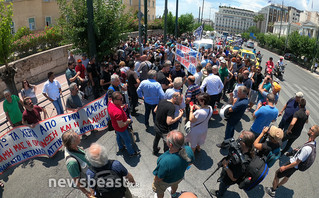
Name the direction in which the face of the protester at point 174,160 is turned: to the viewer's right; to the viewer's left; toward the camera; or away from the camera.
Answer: away from the camera

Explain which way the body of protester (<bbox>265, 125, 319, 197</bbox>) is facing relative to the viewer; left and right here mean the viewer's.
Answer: facing to the left of the viewer

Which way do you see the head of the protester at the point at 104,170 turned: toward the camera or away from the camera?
away from the camera

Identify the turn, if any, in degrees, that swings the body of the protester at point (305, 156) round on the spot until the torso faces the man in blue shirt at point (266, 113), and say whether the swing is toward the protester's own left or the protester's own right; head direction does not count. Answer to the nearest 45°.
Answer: approximately 45° to the protester's own right

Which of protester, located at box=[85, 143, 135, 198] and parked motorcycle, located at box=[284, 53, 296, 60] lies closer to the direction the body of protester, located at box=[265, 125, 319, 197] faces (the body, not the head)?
the protester

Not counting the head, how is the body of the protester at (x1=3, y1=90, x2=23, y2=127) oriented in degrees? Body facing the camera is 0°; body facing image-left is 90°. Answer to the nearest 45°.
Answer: approximately 0°

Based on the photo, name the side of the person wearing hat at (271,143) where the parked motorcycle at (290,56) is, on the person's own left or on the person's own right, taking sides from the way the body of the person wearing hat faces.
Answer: on the person's own right
